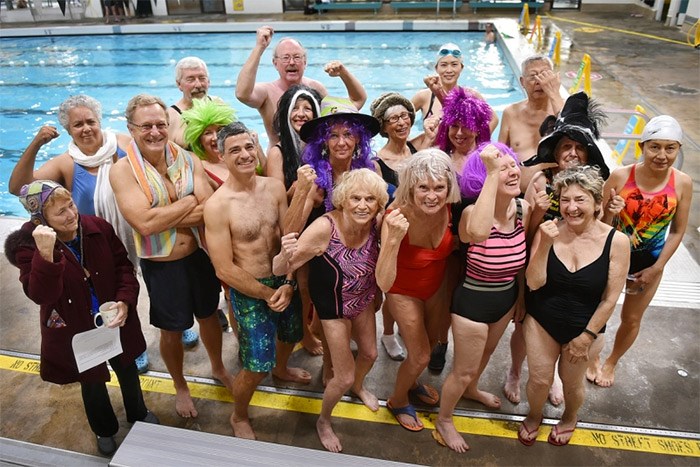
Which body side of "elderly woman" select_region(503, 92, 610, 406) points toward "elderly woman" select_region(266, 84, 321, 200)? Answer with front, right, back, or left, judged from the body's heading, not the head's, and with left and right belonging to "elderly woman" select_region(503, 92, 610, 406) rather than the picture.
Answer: right

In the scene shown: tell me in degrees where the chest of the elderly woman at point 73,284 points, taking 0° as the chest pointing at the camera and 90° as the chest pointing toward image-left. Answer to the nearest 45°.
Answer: approximately 315°

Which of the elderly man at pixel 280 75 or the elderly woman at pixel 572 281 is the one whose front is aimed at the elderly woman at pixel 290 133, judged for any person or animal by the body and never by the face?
the elderly man

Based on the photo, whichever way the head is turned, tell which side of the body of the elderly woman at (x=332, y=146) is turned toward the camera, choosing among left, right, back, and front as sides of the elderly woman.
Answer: front

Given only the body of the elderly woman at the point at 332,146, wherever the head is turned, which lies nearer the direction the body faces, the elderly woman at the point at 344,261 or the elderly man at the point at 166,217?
the elderly woman

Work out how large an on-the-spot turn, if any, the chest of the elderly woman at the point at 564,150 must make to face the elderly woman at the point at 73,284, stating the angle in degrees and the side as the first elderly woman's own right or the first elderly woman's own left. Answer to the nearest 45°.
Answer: approximately 45° to the first elderly woman's own right

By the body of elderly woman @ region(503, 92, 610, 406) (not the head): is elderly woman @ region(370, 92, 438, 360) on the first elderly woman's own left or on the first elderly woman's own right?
on the first elderly woman's own right

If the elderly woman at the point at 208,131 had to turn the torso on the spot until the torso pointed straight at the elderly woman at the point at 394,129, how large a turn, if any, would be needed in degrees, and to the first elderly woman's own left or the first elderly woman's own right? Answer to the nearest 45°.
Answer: approximately 45° to the first elderly woman's own left

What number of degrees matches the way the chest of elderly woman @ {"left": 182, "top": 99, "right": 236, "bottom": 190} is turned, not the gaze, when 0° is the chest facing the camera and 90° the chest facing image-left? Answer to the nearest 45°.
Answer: approximately 315°

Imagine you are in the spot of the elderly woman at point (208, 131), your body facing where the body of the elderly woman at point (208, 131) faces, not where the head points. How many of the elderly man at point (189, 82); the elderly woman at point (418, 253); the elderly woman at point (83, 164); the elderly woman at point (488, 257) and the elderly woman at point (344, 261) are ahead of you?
3

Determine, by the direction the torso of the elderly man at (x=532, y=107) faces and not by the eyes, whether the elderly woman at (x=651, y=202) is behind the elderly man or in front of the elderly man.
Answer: in front

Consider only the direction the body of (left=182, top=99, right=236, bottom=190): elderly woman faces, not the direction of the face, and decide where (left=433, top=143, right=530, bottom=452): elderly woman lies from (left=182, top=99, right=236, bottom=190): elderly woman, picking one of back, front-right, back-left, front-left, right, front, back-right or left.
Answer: front

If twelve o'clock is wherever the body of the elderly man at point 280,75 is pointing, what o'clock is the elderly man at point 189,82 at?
the elderly man at point 189,82 is roughly at 3 o'clock from the elderly man at point 280,75.

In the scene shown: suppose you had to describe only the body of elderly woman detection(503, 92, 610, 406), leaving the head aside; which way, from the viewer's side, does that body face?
toward the camera

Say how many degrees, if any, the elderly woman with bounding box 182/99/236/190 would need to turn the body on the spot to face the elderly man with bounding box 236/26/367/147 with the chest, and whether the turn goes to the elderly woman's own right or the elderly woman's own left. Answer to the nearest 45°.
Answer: approximately 90° to the elderly woman's own left
